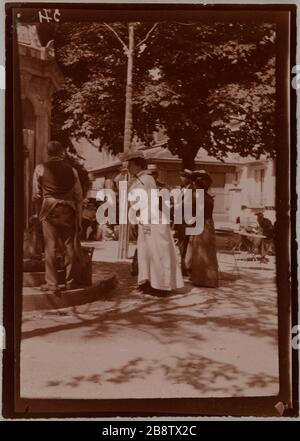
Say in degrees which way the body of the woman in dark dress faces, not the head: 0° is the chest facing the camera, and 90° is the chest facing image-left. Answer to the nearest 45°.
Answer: approximately 90°

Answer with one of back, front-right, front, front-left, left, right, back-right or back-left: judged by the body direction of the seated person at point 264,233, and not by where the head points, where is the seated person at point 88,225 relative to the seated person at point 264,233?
front

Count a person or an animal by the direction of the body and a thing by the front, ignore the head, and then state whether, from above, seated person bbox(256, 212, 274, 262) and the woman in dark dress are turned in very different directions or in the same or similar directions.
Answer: same or similar directions

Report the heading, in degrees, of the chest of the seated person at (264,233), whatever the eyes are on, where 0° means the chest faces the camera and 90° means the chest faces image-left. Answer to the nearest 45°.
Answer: approximately 90°

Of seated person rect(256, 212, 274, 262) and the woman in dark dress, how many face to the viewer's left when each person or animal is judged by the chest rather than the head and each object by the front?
2

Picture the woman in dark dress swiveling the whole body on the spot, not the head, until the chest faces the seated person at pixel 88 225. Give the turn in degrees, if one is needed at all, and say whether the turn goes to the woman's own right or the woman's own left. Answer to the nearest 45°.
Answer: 0° — they already face them
